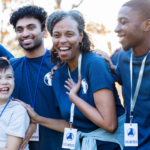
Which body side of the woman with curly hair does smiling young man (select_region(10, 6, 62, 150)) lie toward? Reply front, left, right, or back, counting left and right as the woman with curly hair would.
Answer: right

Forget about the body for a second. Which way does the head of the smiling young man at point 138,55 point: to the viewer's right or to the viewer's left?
to the viewer's left

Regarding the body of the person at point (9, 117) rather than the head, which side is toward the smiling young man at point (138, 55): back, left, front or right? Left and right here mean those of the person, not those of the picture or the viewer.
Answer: left

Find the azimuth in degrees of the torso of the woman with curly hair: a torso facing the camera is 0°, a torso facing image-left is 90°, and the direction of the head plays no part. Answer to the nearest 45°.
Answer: approximately 45°

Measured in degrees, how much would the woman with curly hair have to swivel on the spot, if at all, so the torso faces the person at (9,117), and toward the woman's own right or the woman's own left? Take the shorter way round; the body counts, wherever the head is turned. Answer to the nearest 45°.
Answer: approximately 45° to the woman's own right
